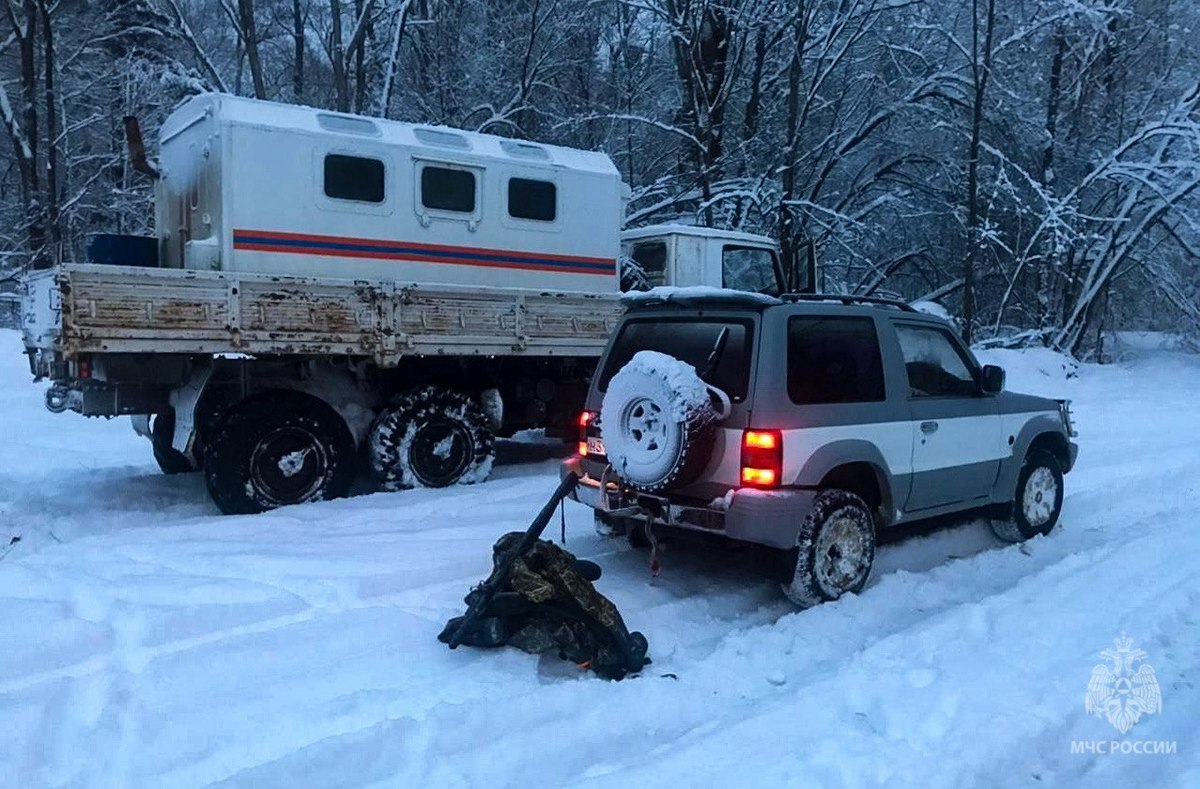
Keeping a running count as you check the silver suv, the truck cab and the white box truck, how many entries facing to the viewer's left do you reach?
0

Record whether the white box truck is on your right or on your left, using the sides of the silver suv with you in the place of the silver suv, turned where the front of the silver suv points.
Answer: on your left

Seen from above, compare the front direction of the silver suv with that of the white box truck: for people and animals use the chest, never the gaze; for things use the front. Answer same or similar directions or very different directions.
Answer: same or similar directions

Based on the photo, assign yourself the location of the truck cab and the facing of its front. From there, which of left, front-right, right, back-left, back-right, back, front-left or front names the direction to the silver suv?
back-right

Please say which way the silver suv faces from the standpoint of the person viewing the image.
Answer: facing away from the viewer and to the right of the viewer

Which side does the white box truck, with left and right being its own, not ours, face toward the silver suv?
right

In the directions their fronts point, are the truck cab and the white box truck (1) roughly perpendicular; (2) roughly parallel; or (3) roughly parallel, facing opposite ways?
roughly parallel

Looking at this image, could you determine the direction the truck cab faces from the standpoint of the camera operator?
facing away from the viewer and to the right of the viewer

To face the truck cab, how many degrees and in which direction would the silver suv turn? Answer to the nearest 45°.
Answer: approximately 45° to its left

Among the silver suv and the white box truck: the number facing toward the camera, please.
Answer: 0

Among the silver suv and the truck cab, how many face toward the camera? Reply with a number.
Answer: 0

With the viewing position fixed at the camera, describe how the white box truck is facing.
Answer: facing away from the viewer and to the right of the viewer

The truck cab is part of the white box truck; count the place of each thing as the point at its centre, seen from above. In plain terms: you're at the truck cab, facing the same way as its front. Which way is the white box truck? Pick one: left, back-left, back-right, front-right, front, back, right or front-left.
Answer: back

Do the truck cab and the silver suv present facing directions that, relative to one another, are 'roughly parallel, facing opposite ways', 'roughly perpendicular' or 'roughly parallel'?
roughly parallel
